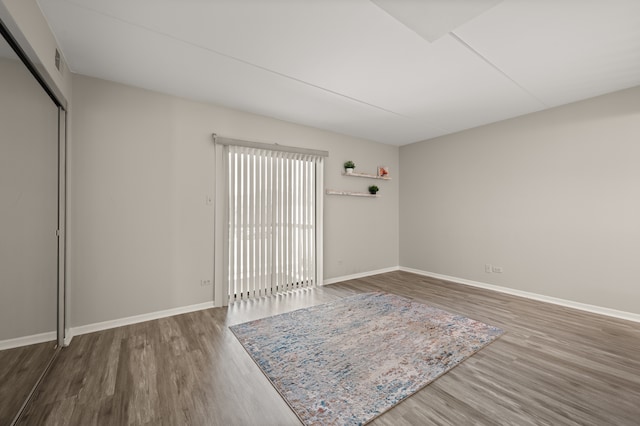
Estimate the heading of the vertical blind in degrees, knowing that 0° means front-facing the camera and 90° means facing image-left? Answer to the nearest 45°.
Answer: approximately 315°

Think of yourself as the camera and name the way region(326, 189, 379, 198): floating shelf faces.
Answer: facing the viewer and to the right of the viewer

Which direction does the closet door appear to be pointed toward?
to the viewer's right

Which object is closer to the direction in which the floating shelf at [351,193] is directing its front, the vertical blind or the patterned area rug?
the patterned area rug

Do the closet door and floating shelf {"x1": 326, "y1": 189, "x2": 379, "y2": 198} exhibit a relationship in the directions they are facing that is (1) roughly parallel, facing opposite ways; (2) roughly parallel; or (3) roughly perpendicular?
roughly perpendicular

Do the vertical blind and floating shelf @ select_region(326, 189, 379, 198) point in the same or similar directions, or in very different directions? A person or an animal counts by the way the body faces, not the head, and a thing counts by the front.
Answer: same or similar directions

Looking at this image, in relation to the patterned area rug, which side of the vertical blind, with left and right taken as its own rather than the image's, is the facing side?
front

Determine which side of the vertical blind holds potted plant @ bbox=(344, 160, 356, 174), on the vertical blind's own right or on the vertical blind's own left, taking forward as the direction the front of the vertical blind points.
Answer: on the vertical blind's own left

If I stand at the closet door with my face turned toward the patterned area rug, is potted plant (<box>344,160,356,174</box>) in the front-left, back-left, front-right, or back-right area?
front-left

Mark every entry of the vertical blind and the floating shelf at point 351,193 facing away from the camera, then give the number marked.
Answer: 0

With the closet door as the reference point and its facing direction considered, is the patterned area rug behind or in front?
in front

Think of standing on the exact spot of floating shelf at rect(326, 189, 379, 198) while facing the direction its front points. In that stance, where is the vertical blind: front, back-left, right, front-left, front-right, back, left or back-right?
right
